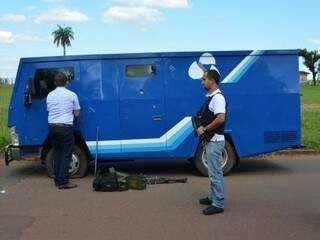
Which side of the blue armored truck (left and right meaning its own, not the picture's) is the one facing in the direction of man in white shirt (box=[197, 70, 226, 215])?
left

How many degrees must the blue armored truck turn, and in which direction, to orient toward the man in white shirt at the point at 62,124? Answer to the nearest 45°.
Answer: approximately 45° to its left

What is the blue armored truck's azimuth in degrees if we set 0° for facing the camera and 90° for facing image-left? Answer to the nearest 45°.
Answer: approximately 90°

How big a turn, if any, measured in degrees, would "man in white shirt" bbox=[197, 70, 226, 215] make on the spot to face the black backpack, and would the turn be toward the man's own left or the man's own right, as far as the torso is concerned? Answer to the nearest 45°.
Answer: approximately 45° to the man's own right
